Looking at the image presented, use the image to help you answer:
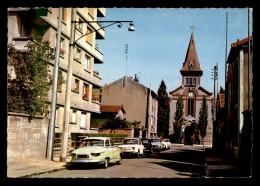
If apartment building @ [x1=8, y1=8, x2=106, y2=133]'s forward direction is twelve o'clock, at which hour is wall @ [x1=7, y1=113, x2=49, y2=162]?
The wall is roughly at 2 o'clock from the apartment building.

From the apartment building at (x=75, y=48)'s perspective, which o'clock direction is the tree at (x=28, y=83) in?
The tree is roughly at 2 o'clock from the apartment building.

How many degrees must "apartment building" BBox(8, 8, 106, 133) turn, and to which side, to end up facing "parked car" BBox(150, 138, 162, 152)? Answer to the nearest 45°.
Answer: approximately 90° to its left

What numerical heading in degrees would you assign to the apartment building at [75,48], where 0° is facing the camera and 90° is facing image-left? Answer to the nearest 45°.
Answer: approximately 315°

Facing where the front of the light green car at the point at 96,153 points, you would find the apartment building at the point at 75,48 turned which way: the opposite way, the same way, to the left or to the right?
to the left

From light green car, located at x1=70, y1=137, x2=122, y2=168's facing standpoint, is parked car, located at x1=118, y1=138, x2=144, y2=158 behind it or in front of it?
behind

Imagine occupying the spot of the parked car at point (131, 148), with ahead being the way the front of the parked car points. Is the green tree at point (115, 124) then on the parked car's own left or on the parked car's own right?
on the parked car's own right

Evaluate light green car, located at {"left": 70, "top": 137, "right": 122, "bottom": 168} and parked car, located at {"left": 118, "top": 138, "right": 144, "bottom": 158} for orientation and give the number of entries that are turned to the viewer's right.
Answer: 0

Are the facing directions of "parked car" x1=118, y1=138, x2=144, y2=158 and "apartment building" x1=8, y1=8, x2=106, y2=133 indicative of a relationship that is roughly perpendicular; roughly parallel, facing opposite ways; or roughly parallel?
roughly perpendicular
